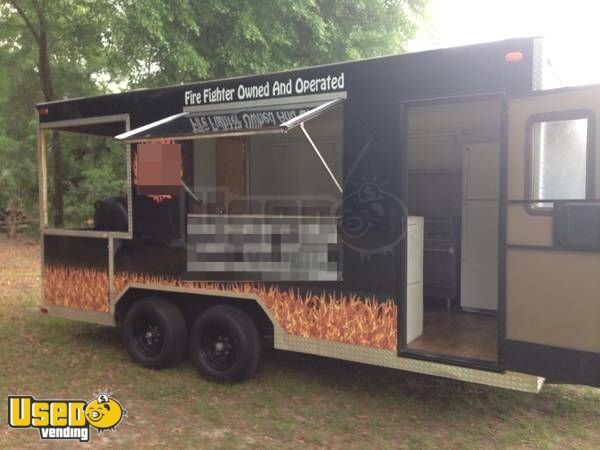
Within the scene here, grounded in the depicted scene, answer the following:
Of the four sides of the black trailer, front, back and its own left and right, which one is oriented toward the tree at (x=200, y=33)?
back

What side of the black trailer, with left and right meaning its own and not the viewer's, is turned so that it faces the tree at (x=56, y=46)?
back

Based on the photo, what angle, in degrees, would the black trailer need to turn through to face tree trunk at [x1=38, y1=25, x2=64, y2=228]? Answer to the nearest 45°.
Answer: approximately 180°

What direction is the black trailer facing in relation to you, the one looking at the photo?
facing the viewer and to the right of the viewer
